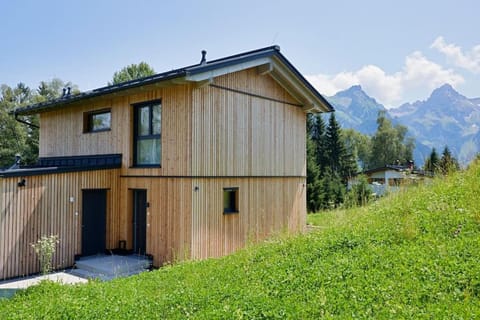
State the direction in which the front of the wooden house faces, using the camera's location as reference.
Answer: facing the viewer and to the left of the viewer

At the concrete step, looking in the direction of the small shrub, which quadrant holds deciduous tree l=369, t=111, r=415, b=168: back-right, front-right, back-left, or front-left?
back-right

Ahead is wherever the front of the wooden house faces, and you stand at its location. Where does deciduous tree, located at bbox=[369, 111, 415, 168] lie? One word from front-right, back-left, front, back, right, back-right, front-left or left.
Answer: back
